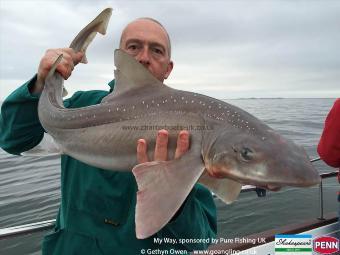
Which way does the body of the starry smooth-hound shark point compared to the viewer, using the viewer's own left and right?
facing to the right of the viewer

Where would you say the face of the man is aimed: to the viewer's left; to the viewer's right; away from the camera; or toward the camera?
toward the camera

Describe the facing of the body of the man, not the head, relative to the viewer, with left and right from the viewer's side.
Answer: facing the viewer
